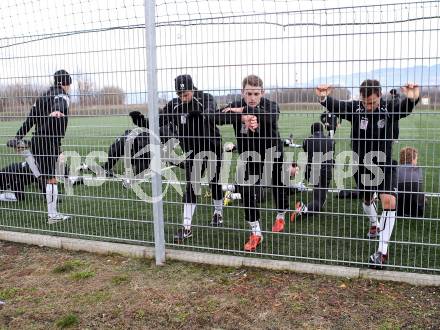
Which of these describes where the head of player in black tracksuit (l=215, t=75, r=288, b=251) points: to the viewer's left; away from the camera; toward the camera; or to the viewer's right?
toward the camera

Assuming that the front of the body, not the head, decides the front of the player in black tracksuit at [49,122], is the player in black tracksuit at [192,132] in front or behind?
in front

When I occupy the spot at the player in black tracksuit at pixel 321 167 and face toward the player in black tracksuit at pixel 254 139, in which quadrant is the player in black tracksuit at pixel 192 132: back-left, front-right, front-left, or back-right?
front-right

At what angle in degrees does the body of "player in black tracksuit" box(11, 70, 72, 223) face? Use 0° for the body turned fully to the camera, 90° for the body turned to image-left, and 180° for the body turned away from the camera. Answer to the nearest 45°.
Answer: approximately 270°

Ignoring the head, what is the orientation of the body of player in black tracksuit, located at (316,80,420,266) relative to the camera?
toward the camera

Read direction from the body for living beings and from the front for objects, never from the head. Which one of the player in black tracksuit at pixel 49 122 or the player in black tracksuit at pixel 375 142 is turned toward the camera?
the player in black tracksuit at pixel 375 142

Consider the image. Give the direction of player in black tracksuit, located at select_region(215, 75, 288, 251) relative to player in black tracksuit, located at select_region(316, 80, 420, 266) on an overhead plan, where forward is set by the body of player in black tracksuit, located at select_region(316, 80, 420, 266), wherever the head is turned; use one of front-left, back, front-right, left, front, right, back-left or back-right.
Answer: right

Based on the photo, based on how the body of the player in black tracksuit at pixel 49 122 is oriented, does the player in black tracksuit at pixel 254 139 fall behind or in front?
in front

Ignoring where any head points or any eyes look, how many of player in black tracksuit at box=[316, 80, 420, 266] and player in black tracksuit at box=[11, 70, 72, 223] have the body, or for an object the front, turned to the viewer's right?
1

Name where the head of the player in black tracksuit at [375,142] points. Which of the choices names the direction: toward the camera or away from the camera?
toward the camera

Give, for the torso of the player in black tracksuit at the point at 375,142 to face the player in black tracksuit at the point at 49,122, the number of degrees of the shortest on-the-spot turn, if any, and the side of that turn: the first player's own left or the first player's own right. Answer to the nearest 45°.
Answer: approximately 90° to the first player's own right

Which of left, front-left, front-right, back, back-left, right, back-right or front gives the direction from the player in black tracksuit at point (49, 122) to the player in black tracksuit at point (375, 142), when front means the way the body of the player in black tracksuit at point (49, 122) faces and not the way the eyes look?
front-right

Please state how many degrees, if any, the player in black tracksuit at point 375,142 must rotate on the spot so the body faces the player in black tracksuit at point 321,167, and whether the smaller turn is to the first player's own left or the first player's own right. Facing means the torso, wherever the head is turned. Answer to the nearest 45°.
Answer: approximately 135° to the first player's own right
